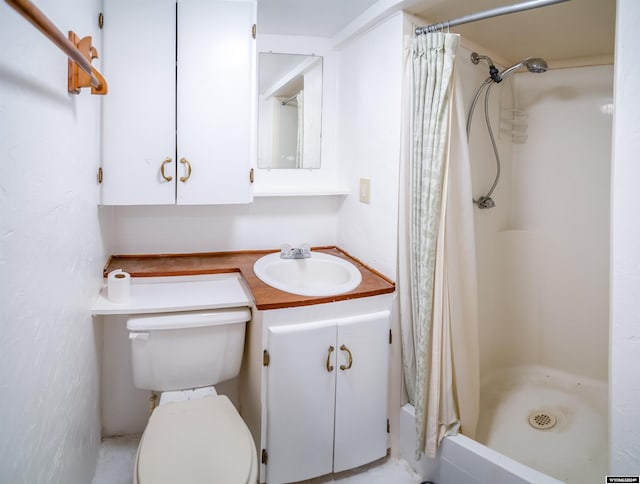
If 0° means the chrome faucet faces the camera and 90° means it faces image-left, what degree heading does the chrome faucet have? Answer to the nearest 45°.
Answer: approximately 0°

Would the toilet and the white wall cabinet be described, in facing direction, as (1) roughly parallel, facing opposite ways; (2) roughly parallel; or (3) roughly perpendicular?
roughly parallel

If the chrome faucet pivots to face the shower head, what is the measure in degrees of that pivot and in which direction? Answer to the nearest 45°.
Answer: approximately 90° to its left

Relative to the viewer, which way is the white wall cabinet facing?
toward the camera

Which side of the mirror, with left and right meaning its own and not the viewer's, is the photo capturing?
front

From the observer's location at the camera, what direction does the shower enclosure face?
facing the viewer and to the left of the viewer
